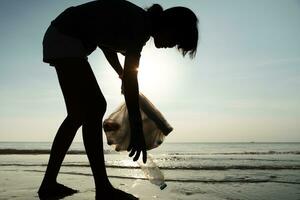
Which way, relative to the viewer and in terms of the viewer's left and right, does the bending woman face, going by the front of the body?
facing to the right of the viewer
